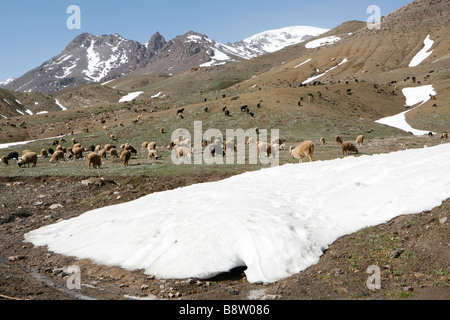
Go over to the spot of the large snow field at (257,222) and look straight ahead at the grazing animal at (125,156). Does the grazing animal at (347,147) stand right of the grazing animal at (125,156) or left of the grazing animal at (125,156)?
right

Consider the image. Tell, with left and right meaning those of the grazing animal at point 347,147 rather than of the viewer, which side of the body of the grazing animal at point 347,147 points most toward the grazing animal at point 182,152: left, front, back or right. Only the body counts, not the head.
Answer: back

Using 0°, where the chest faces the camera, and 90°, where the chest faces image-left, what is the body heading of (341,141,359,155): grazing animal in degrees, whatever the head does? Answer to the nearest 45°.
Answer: approximately 270°

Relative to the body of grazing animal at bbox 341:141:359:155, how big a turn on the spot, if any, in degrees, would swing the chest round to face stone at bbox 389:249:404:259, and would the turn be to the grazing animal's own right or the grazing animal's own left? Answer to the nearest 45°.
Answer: approximately 90° to the grazing animal's own right

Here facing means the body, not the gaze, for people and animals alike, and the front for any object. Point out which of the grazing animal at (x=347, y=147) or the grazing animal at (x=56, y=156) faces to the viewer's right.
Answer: the grazing animal at (x=347, y=147)

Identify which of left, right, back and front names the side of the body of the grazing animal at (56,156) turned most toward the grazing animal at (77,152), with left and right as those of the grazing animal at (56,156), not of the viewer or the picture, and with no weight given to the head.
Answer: back

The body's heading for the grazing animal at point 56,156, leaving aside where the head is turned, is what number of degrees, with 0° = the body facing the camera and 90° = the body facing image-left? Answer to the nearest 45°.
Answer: approximately 90°

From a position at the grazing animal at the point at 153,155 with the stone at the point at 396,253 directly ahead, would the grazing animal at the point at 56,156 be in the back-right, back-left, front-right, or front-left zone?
back-right
